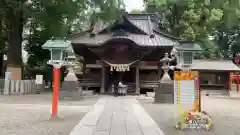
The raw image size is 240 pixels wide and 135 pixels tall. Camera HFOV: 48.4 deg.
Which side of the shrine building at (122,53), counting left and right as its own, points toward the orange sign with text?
front

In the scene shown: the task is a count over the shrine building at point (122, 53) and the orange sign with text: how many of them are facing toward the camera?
2

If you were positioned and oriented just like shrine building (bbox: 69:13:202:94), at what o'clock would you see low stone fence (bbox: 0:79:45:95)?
The low stone fence is roughly at 2 o'clock from the shrine building.

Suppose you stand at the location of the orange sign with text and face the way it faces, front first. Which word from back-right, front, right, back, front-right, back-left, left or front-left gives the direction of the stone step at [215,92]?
back

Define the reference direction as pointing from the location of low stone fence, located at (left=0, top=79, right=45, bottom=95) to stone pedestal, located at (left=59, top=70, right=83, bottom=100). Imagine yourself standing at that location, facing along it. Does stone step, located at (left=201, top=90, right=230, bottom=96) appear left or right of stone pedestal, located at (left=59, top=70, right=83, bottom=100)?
left

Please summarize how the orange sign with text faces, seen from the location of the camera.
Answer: facing the viewer

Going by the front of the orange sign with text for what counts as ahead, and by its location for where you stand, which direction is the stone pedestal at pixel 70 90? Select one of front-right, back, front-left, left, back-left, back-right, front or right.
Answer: back-right

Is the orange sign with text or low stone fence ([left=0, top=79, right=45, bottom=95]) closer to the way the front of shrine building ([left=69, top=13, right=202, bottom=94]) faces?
the orange sign with text

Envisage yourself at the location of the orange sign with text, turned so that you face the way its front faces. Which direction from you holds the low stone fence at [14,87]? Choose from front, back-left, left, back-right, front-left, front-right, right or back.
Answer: back-right

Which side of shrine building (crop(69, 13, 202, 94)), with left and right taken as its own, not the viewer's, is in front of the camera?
front
